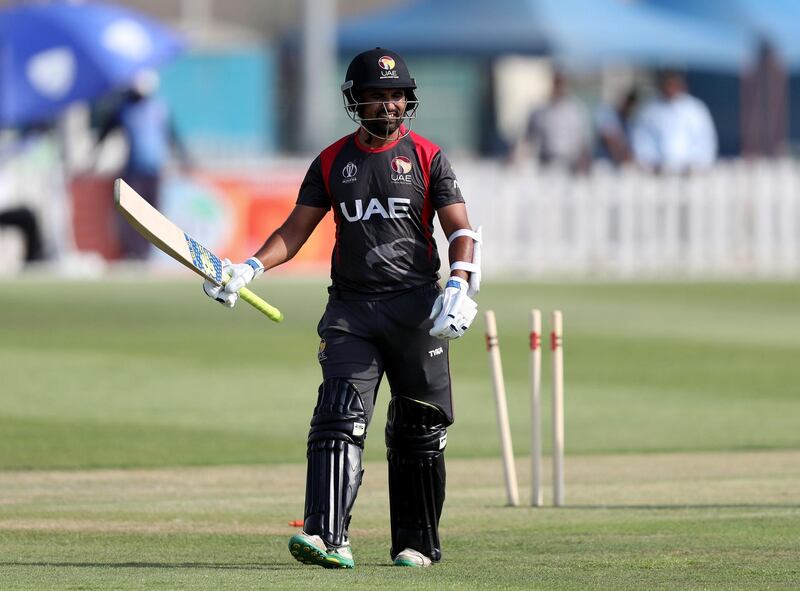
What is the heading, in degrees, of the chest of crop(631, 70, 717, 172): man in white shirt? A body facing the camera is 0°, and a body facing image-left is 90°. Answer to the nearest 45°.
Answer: approximately 0°

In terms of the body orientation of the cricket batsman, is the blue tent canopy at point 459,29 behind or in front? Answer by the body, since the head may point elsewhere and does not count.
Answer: behind

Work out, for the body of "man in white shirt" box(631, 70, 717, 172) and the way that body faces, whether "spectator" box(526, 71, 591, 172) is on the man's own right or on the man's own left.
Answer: on the man's own right
